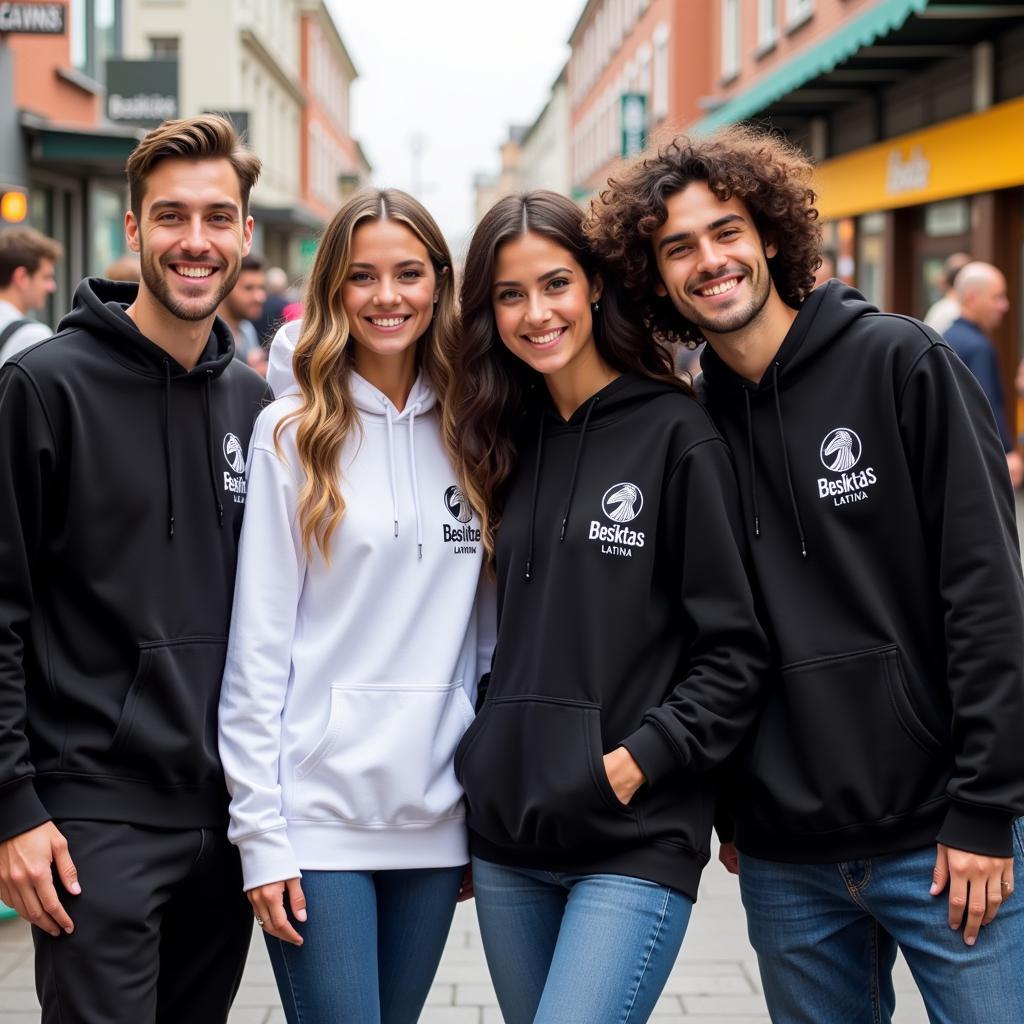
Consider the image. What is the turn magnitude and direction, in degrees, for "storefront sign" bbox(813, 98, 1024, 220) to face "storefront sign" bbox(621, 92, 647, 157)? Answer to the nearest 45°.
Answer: approximately 90° to its right

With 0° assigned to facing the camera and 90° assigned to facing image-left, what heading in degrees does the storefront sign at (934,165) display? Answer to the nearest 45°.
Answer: approximately 45°

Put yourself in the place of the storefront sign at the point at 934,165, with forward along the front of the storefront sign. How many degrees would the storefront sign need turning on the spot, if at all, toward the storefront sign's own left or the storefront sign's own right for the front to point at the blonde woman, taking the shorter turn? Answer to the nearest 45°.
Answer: approximately 45° to the storefront sign's own left

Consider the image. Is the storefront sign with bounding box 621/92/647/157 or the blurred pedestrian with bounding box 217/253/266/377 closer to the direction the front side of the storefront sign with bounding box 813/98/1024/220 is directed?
the blurred pedestrian

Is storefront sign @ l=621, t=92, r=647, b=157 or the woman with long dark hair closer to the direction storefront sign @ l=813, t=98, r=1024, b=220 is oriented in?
the woman with long dark hair

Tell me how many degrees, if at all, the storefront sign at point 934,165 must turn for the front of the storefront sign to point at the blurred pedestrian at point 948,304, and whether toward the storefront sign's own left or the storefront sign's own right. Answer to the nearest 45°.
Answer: approximately 45° to the storefront sign's own left

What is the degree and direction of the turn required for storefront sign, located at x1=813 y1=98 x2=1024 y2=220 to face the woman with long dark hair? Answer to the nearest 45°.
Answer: approximately 45° to its left
